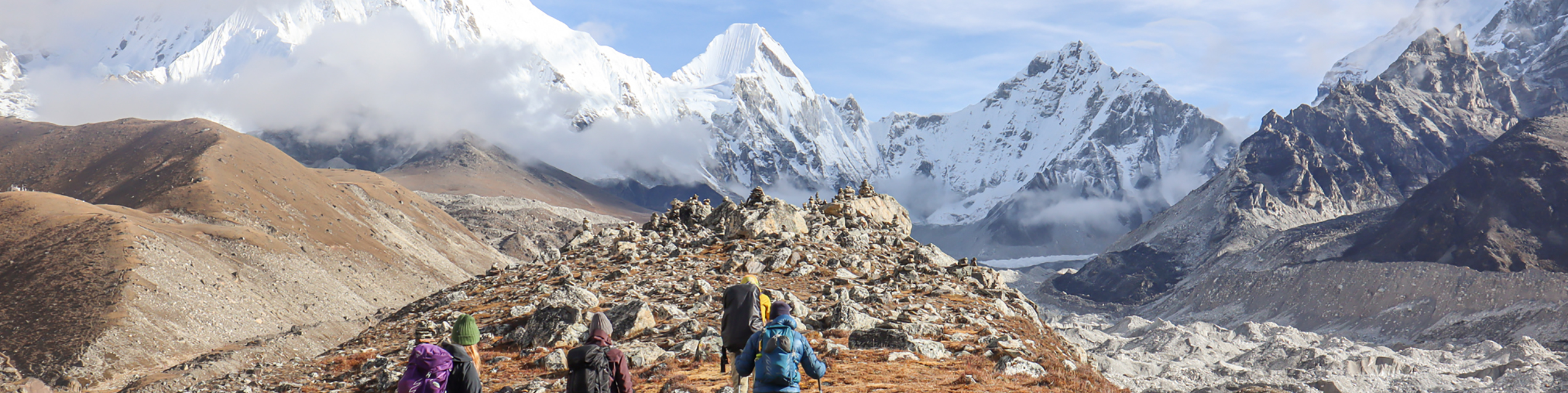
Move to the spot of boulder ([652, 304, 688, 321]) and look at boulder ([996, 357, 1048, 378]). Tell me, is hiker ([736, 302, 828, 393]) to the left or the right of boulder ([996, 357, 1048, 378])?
right

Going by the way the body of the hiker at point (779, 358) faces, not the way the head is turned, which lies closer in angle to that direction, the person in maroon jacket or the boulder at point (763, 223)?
the boulder

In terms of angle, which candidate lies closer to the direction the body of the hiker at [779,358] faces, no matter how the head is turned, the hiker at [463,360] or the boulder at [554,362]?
the boulder

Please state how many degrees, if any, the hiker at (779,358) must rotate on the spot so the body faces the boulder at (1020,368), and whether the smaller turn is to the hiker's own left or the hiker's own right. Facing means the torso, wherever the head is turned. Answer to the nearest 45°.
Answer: approximately 45° to the hiker's own right

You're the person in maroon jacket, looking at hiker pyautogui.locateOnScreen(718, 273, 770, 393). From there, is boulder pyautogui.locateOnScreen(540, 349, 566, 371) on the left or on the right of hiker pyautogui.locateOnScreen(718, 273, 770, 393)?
left

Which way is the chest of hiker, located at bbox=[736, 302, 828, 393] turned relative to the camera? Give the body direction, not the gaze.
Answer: away from the camera

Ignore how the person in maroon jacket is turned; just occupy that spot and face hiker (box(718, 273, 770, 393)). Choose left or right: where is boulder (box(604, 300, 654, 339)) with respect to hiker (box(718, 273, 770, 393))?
left

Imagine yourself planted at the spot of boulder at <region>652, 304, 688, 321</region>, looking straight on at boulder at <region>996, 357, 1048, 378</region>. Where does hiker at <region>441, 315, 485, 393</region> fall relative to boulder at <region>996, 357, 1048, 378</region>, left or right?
right

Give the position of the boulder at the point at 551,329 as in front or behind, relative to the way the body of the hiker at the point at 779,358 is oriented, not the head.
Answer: in front
